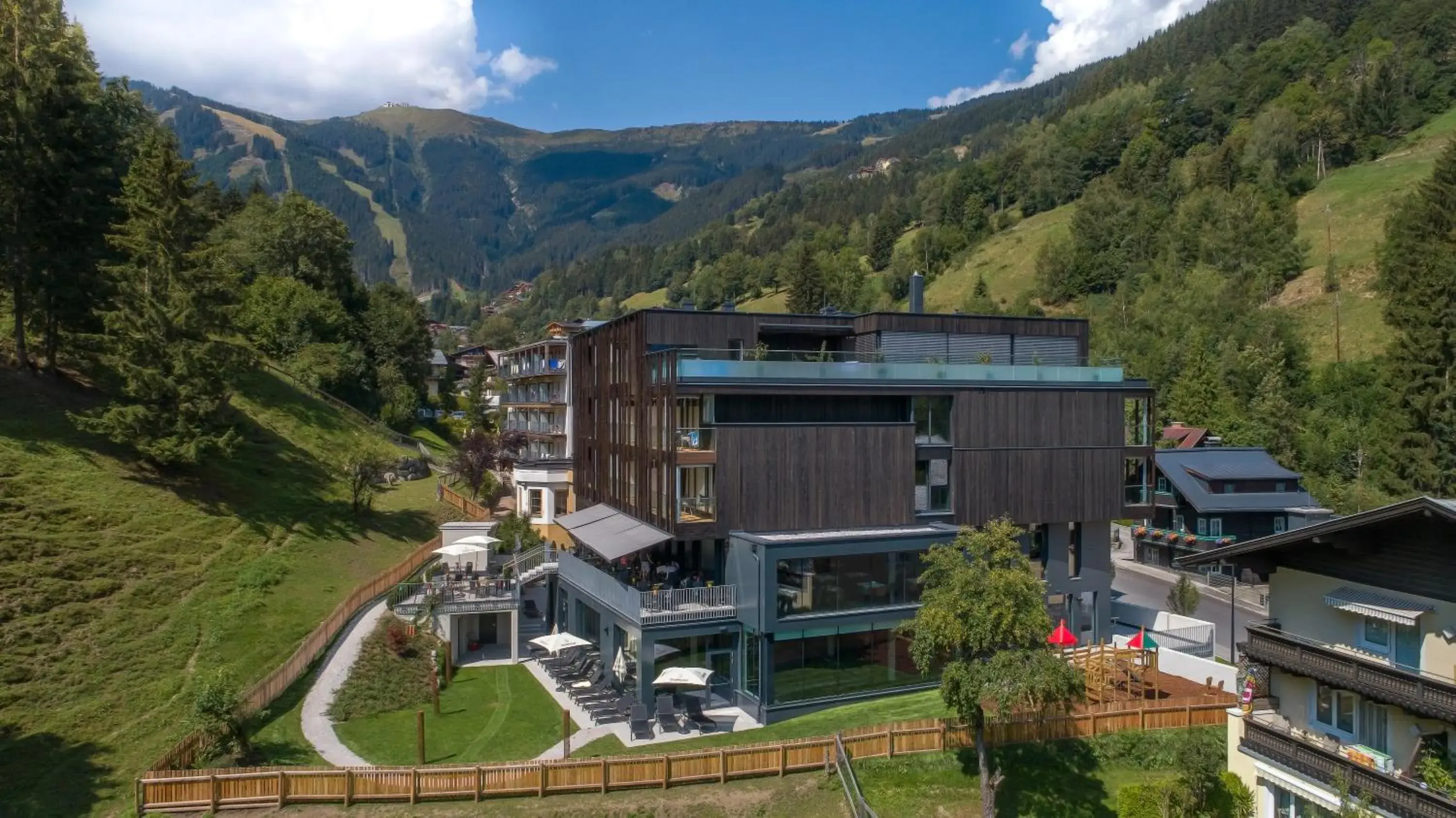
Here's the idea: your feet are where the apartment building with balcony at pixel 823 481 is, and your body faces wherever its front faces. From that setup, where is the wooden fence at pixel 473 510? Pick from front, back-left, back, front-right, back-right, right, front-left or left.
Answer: back-right

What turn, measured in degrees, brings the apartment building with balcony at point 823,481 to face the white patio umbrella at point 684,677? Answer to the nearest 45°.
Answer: approximately 45° to its right

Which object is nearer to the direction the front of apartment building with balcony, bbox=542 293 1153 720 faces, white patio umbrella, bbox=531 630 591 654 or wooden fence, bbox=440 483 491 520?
the white patio umbrella

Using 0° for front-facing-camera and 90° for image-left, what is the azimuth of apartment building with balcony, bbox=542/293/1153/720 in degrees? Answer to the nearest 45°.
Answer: approximately 0°

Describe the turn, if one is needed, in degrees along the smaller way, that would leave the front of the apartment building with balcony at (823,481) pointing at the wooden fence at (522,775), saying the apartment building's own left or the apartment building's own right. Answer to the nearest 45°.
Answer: approximately 45° to the apartment building's own right

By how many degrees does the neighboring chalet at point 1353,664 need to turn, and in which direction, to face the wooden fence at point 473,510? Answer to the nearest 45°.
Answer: approximately 45° to its right

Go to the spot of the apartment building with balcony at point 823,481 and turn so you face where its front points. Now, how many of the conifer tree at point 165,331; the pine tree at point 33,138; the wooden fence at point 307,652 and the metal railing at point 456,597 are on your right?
4

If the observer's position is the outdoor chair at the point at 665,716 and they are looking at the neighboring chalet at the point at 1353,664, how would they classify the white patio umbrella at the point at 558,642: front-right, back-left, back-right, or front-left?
back-left

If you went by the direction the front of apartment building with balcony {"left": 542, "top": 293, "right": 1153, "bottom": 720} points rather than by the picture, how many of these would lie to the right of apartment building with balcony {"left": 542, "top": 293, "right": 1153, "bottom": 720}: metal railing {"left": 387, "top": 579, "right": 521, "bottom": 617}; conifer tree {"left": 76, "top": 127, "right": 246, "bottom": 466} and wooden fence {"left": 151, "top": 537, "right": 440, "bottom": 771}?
3

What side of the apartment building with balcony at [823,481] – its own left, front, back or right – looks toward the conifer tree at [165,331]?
right

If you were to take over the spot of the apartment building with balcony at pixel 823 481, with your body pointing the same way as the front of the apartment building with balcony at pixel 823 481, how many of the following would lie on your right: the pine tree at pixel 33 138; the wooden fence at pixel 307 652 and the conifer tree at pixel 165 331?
3

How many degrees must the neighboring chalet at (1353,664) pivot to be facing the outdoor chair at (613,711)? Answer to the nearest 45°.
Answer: approximately 45° to its right

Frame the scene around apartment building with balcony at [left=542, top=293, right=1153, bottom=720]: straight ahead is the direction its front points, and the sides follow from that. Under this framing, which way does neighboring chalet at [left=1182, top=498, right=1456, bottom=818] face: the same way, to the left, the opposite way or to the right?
to the right

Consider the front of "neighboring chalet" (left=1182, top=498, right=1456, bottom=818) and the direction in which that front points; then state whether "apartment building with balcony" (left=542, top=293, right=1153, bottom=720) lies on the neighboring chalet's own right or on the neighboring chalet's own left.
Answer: on the neighboring chalet's own right
